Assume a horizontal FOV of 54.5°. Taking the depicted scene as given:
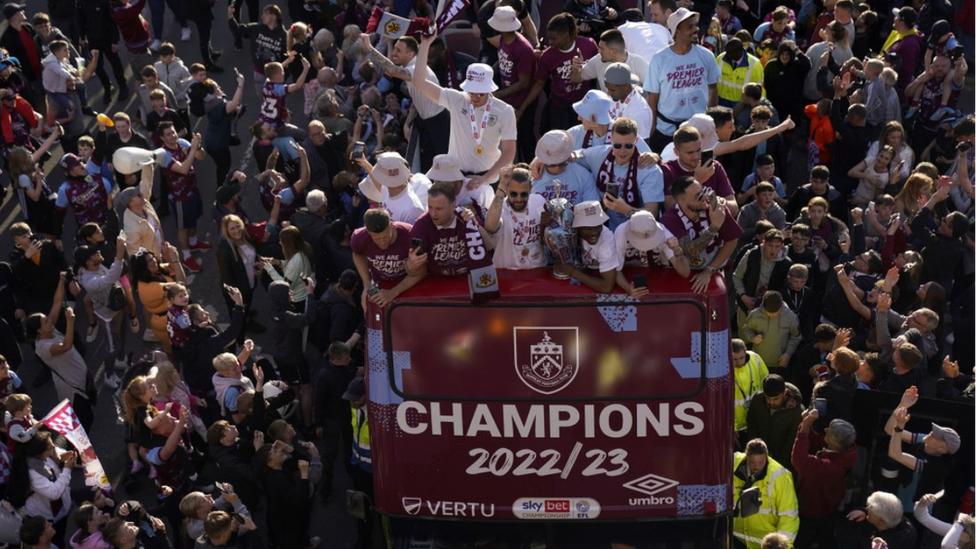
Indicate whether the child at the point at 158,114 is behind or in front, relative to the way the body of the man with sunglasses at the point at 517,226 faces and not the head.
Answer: behind

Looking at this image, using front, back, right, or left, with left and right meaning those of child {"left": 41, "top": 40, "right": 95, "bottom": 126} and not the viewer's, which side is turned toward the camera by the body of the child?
right

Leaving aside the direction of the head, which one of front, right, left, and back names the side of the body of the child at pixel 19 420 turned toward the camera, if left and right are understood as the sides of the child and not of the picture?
right

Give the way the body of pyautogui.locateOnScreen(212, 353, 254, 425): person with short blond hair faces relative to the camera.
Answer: to the viewer's right

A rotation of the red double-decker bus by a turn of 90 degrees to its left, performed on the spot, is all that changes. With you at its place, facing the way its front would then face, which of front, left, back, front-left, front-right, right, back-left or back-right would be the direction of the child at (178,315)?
back-left

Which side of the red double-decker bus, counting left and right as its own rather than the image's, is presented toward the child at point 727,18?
back

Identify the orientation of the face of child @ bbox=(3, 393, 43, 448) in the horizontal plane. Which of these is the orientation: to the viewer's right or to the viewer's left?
to the viewer's right

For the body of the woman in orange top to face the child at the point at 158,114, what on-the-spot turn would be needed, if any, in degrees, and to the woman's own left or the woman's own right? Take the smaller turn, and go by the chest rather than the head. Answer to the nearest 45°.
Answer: approximately 90° to the woman's own left

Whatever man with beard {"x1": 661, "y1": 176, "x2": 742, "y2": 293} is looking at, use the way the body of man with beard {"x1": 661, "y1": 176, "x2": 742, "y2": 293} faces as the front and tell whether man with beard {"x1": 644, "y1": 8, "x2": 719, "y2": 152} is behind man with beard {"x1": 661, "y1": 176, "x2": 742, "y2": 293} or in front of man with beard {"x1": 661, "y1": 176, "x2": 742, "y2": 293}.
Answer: behind

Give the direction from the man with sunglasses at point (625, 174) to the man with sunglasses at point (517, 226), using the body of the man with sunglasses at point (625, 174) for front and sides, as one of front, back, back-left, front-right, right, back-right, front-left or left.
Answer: front-right
